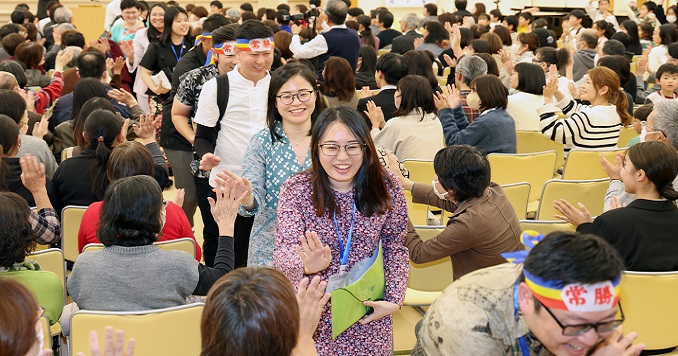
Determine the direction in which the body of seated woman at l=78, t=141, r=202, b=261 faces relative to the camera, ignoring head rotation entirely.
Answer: away from the camera

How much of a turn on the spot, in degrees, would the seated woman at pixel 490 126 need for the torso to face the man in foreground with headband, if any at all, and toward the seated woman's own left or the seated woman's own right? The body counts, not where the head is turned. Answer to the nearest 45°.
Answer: approximately 90° to the seated woman's own left

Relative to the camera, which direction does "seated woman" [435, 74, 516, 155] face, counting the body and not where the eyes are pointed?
to the viewer's left

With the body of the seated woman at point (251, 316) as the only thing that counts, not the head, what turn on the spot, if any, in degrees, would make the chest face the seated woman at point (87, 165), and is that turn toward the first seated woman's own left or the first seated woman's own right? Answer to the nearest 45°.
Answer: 0° — they already face them

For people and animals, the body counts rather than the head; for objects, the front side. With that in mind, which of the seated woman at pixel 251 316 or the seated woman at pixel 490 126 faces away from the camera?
the seated woman at pixel 251 316

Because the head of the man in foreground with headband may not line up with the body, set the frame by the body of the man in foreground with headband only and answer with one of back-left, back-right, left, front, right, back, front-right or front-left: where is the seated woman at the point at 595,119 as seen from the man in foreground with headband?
back-left

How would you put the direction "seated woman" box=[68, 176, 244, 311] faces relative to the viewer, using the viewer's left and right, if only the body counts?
facing away from the viewer
